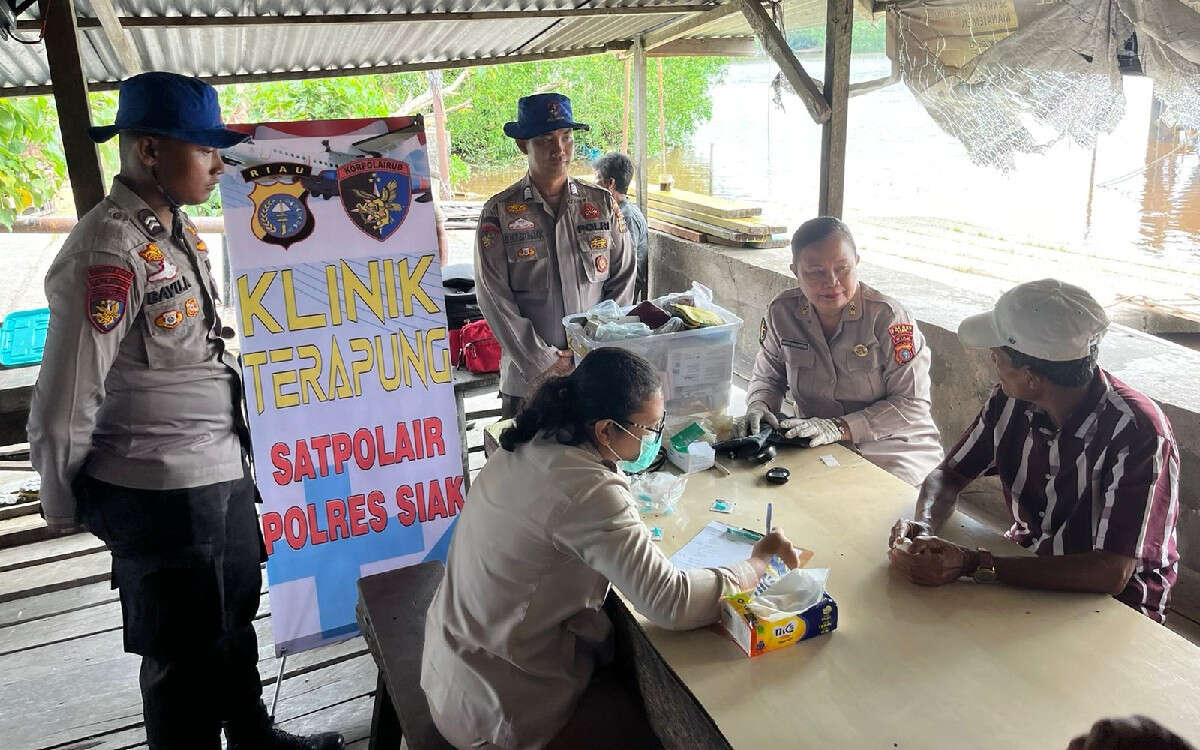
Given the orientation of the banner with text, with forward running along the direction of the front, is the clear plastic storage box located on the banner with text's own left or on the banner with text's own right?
on the banner with text's own left

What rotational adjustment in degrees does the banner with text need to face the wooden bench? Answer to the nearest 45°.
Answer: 0° — it already faces it

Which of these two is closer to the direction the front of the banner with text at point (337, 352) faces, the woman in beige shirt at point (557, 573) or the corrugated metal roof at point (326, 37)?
the woman in beige shirt

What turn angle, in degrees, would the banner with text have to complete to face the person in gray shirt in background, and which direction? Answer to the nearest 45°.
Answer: approximately 135° to its left

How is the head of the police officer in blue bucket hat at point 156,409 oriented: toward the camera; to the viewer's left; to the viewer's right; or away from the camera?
to the viewer's right

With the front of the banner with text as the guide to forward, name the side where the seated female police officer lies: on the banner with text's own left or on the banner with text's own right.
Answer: on the banner with text's own left

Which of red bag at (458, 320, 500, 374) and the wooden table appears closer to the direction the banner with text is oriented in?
the wooden table

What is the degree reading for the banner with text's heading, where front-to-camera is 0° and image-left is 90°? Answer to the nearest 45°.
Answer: approximately 0°

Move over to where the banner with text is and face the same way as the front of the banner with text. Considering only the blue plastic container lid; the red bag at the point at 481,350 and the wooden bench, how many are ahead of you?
1

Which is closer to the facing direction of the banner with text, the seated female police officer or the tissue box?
the tissue box
